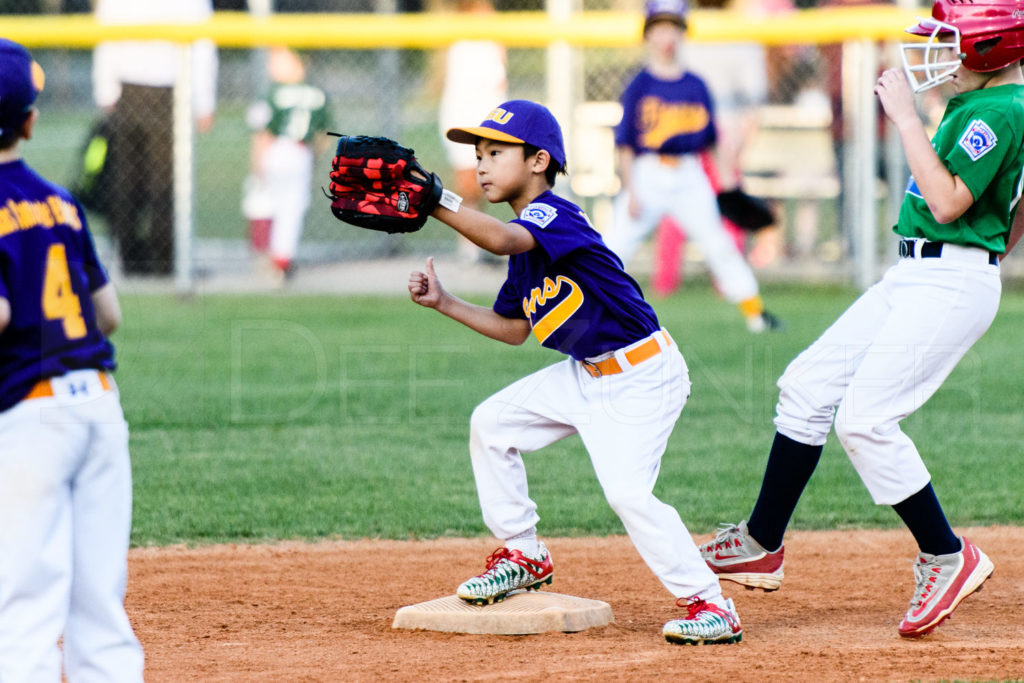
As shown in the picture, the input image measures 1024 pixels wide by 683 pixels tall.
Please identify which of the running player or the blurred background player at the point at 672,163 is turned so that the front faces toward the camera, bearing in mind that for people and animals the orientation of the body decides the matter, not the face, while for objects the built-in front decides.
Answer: the blurred background player

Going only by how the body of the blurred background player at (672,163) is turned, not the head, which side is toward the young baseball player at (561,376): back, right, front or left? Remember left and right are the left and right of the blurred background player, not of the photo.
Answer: front

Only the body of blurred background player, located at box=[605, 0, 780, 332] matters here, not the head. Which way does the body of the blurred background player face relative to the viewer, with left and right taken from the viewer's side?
facing the viewer

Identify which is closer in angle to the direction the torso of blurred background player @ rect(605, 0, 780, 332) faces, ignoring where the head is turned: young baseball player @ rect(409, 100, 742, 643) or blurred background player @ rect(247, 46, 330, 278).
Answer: the young baseball player

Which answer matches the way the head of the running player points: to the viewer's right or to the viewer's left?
to the viewer's left

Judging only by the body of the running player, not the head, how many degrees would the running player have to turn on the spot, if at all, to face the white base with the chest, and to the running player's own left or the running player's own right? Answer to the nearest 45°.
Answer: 0° — they already face it

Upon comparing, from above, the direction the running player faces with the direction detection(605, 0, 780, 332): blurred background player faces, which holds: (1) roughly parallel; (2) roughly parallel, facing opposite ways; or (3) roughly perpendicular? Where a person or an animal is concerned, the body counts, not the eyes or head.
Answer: roughly perpendicular

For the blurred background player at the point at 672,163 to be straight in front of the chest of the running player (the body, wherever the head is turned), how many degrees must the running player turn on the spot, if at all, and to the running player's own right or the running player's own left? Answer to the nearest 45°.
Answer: approximately 90° to the running player's own right

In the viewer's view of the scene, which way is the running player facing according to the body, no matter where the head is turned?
to the viewer's left

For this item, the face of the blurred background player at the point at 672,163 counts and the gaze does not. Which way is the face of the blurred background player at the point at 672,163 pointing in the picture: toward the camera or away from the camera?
toward the camera

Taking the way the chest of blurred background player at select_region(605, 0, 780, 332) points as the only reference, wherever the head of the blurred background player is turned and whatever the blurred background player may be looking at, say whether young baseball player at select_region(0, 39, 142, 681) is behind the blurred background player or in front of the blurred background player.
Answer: in front
